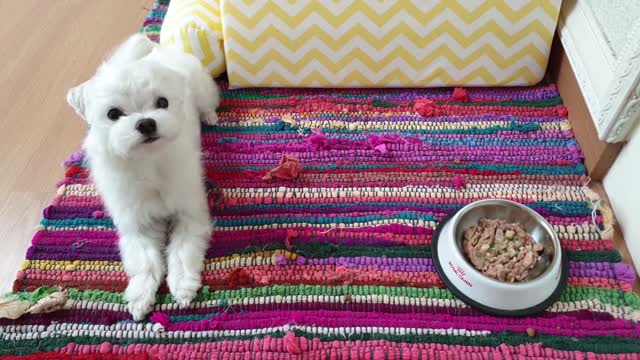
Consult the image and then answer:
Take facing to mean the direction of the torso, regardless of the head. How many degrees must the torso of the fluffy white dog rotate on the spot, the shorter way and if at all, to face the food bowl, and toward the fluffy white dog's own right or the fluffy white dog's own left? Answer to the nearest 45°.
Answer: approximately 45° to the fluffy white dog's own left

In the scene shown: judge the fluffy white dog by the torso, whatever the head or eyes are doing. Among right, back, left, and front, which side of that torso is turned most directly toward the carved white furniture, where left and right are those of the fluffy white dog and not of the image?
left

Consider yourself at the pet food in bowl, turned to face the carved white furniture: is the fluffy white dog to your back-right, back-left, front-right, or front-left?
back-left

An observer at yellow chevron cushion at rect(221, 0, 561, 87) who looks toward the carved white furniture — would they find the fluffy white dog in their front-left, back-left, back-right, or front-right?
back-right

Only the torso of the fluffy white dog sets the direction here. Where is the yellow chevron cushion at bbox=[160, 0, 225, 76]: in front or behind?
behind

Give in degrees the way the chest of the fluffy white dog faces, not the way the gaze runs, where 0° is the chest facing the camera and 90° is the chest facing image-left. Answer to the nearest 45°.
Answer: approximately 0°

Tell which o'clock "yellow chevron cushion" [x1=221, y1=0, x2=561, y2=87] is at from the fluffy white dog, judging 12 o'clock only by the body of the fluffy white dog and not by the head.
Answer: The yellow chevron cushion is roughly at 8 o'clock from the fluffy white dog.

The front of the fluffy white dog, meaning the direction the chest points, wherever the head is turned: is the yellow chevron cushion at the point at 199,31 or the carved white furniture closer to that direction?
the carved white furniture

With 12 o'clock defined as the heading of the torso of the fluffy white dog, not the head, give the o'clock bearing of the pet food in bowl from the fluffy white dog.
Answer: The pet food in bowl is roughly at 10 o'clock from the fluffy white dog.
